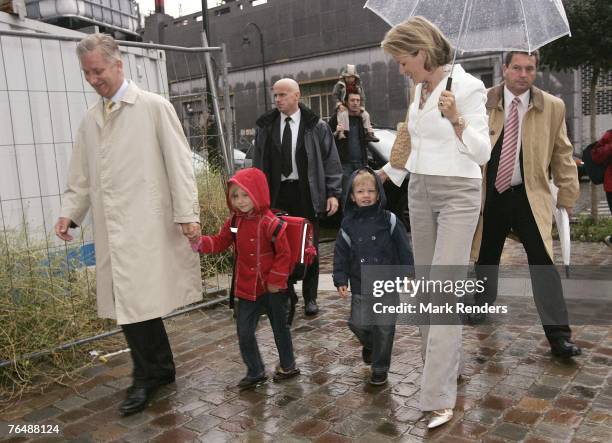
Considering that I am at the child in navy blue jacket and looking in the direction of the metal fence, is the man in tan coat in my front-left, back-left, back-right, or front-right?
back-right

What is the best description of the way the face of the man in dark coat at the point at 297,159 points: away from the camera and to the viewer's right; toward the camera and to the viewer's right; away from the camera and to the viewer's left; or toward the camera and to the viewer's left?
toward the camera and to the viewer's left

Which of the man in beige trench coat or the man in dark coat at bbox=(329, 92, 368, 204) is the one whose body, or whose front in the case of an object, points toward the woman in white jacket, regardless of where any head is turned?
the man in dark coat

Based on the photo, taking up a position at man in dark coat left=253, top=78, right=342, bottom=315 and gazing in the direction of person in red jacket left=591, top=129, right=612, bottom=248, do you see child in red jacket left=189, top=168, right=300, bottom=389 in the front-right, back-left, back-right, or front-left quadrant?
back-right

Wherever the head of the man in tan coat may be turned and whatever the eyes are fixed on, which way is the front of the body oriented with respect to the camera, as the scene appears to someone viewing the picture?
toward the camera

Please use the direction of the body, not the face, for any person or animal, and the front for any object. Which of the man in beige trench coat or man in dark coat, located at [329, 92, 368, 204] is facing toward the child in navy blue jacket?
the man in dark coat

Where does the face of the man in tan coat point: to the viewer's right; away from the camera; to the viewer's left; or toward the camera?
toward the camera

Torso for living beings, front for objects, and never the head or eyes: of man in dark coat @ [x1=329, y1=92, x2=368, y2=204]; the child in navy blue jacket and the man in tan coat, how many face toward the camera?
3

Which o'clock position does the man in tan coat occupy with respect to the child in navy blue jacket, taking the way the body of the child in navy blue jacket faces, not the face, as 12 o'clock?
The man in tan coat is roughly at 8 o'clock from the child in navy blue jacket.

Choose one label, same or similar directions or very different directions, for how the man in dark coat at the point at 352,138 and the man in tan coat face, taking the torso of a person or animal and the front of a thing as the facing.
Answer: same or similar directions

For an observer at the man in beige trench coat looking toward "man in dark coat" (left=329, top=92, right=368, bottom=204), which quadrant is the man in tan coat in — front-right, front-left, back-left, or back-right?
front-right

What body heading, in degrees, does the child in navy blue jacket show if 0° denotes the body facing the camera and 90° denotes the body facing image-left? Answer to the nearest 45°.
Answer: approximately 0°

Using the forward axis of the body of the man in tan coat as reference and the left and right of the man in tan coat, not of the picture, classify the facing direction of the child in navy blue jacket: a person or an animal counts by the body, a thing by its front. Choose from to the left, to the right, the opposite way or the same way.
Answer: the same way

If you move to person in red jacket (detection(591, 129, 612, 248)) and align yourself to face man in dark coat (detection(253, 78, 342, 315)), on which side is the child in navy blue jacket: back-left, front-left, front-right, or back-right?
front-left

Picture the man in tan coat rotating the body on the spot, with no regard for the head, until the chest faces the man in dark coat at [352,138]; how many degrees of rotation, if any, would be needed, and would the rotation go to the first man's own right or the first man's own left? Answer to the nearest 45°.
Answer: approximately 135° to the first man's own right

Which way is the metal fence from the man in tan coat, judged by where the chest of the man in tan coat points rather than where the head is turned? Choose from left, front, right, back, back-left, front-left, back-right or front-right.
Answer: right

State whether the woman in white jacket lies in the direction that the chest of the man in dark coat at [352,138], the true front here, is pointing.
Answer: yes

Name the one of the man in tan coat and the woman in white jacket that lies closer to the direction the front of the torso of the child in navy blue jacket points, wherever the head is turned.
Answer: the woman in white jacket
